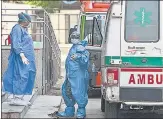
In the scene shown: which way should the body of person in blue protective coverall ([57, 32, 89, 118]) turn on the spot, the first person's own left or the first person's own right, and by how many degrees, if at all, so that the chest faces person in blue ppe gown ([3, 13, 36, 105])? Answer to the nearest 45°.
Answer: approximately 45° to the first person's own right

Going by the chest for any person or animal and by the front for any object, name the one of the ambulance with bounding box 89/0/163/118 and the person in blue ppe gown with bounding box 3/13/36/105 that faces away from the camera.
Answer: the ambulance

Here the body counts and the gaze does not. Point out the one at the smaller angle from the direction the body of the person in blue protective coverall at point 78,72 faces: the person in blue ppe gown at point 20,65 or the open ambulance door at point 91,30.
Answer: the person in blue ppe gown

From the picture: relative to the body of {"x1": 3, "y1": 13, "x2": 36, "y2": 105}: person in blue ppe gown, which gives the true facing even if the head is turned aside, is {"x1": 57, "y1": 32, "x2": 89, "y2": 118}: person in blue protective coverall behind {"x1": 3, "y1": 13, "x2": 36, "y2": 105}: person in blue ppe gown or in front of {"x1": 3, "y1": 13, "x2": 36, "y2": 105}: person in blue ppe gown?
in front

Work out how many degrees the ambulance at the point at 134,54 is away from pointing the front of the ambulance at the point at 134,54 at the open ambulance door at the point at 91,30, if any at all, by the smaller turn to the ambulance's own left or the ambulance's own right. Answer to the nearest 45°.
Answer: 0° — it already faces it

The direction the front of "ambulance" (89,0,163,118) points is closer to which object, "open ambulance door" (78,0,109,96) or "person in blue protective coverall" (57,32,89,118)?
the open ambulance door

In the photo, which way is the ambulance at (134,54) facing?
away from the camera

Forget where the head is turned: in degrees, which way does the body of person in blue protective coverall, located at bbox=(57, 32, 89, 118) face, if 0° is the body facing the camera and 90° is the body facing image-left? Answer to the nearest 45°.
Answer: approximately 45°

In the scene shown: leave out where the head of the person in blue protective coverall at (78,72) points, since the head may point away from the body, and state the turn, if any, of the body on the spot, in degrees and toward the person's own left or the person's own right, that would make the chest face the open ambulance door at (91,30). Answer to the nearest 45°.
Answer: approximately 135° to the person's own right

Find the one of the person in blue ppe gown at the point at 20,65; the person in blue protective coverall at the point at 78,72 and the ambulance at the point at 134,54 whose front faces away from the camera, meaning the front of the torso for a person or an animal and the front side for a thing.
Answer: the ambulance

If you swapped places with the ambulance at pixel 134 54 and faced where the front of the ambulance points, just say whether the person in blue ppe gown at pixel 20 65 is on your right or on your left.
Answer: on your left
